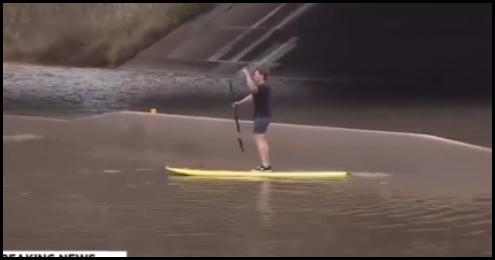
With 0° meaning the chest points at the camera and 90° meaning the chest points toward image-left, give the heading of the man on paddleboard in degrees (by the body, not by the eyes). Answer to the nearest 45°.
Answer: approximately 90°

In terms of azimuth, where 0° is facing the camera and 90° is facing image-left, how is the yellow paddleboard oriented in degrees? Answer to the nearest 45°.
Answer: approximately 90°
